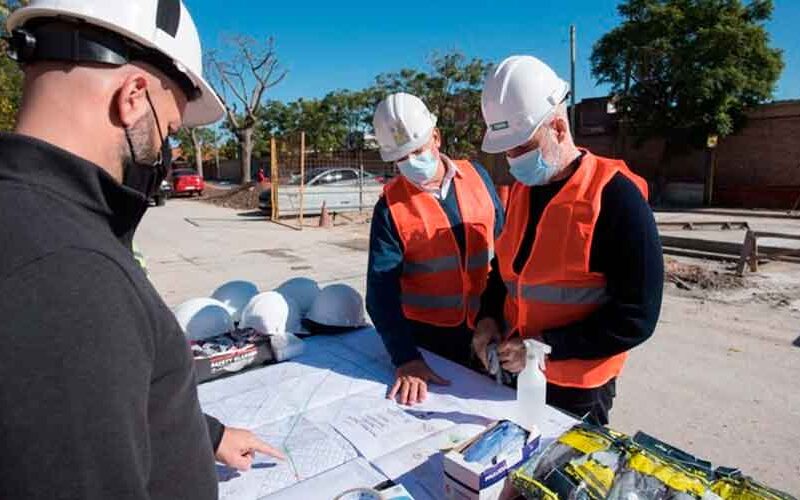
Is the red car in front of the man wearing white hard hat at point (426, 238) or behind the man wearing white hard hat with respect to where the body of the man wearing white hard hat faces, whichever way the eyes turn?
behind

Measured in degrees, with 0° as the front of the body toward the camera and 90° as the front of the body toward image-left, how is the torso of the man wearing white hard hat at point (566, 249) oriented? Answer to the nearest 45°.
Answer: approximately 45°

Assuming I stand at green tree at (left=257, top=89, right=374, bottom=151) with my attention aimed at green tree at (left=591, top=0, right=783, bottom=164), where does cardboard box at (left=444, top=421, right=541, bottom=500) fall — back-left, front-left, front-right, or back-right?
front-right

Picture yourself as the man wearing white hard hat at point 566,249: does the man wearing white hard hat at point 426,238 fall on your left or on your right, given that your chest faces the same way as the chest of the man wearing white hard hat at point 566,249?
on your right

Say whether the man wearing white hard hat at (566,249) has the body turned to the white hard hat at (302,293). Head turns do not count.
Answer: no

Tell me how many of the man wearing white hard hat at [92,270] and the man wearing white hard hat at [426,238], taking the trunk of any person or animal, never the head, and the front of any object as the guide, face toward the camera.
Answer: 1

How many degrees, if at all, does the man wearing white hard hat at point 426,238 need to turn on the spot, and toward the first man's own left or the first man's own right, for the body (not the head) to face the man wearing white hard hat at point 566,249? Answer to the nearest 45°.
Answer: approximately 45° to the first man's own left

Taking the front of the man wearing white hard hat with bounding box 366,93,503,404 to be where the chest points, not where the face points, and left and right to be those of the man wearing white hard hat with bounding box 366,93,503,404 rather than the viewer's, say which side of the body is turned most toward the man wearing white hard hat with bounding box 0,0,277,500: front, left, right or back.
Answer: front

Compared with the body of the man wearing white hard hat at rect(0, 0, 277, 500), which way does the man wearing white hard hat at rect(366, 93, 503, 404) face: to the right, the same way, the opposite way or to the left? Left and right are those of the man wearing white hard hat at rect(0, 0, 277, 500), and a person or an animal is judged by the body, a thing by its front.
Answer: the opposite way

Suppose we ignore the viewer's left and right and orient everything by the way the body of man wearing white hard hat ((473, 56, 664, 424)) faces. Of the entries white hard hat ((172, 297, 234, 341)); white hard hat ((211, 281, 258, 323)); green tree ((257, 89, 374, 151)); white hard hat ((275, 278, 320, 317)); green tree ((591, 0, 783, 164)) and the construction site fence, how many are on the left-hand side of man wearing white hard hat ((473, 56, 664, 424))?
0

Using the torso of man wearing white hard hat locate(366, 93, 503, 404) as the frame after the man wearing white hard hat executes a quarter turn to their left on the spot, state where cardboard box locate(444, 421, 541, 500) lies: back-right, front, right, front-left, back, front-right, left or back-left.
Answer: right

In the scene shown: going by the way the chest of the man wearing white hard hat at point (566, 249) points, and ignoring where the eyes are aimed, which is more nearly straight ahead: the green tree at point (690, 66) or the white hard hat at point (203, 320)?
the white hard hat

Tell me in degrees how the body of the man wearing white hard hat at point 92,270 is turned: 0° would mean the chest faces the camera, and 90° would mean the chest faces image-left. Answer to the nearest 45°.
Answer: approximately 225°

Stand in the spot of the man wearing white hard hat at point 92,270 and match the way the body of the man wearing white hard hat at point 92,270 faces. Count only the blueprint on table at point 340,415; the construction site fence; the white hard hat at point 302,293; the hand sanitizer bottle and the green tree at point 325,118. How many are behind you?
0

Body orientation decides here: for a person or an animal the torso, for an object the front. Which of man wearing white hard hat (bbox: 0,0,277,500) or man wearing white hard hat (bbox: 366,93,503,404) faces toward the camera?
man wearing white hard hat (bbox: 366,93,503,404)

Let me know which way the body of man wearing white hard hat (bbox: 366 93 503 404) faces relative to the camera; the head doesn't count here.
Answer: toward the camera
